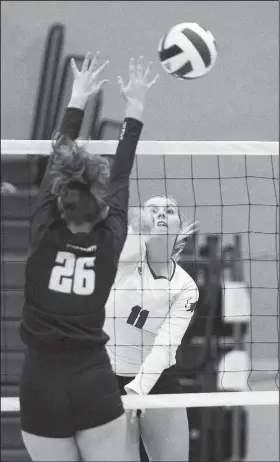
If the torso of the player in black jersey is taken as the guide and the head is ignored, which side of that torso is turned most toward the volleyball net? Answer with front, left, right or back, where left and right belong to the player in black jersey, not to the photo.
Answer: front

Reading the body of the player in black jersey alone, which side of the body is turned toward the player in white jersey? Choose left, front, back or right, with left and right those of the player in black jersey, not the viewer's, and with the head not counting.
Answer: front

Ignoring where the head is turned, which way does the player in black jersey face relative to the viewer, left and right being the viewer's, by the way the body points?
facing away from the viewer
